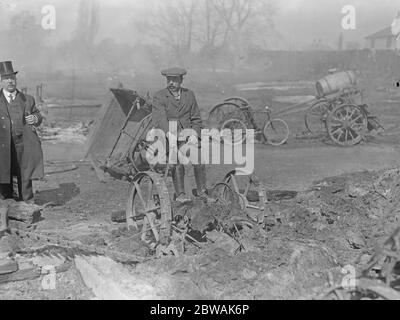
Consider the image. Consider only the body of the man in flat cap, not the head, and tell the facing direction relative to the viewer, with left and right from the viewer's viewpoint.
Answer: facing the viewer

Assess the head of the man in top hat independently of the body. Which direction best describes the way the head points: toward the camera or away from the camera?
toward the camera

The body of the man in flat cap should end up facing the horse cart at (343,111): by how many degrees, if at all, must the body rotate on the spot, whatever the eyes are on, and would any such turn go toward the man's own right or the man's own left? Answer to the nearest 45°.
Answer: approximately 135° to the man's own left

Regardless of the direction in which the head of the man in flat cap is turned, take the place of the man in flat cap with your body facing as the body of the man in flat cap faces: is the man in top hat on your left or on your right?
on your right
